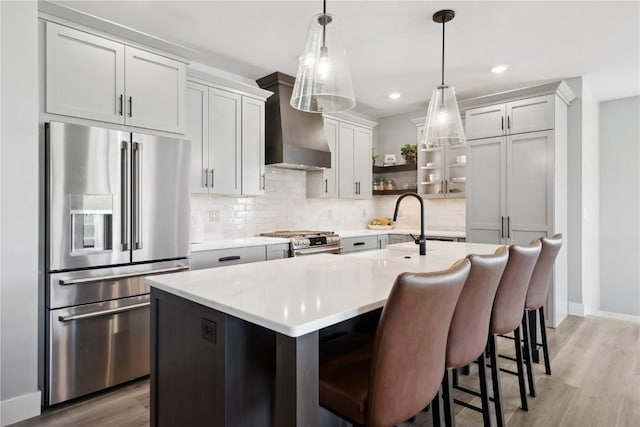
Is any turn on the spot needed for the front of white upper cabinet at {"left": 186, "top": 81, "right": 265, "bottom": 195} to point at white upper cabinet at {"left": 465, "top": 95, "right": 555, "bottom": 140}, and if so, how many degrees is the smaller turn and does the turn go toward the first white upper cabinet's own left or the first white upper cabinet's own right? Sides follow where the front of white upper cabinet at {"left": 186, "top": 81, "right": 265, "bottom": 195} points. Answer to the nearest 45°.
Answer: approximately 45° to the first white upper cabinet's own left

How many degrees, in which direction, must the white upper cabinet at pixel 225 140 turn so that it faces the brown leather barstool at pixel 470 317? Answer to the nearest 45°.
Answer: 0° — it already faces it

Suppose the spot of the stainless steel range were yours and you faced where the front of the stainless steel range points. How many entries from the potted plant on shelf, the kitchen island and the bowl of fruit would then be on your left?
2

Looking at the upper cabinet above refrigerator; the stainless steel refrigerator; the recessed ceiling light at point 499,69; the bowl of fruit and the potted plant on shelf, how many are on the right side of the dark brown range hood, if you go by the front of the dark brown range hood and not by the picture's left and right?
2

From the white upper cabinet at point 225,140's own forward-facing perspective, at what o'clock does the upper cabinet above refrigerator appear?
The upper cabinet above refrigerator is roughly at 3 o'clock from the white upper cabinet.

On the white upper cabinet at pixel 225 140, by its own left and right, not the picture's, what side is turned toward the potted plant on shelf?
left
